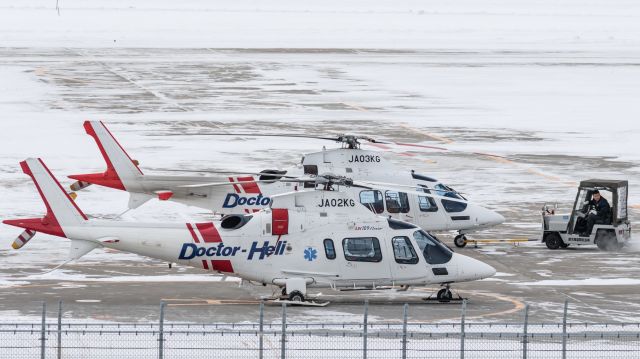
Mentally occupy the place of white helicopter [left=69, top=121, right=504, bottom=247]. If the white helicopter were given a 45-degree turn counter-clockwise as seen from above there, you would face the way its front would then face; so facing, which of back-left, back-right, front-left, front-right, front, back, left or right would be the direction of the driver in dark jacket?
front-right

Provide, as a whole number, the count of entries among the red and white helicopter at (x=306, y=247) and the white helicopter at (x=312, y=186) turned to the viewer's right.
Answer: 2

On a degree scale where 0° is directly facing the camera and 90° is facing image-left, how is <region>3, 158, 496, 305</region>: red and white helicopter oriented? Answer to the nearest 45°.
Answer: approximately 270°

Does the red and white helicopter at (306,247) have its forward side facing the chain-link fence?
no

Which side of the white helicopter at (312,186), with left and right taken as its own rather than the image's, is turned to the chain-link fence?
right

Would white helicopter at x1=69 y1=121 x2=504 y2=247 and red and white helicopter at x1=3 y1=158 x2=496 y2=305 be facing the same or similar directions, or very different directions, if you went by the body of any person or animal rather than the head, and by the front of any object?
same or similar directions

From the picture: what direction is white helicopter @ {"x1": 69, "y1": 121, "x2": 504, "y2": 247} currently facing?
to the viewer's right

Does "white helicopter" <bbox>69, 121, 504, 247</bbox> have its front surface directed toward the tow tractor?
yes

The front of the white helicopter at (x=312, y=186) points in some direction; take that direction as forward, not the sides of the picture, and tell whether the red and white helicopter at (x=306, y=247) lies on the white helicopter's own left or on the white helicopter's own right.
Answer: on the white helicopter's own right

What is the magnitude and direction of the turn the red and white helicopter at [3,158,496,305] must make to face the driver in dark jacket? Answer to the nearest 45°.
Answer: approximately 45° to its left

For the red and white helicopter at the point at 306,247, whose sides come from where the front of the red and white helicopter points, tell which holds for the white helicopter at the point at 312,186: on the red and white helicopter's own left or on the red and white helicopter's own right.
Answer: on the red and white helicopter's own left
